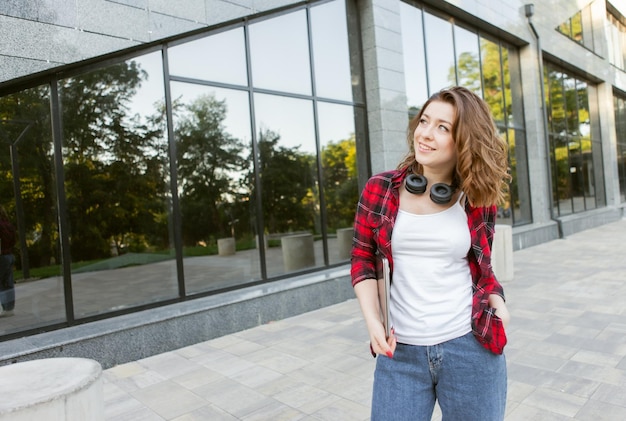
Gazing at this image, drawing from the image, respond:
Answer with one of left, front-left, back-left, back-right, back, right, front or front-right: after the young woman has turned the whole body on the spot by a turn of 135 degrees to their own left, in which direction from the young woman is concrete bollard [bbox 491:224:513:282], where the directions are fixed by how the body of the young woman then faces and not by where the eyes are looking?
front-left

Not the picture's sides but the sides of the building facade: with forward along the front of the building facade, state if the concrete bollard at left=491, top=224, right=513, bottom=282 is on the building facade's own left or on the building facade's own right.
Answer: on the building facade's own left

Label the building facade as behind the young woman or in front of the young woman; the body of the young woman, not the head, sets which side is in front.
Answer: behind

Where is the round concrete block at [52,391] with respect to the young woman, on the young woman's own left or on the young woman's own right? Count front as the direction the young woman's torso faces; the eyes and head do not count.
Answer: on the young woman's own right

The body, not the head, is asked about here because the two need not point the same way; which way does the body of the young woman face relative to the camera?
toward the camera

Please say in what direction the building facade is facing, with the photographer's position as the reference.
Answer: facing the viewer and to the right of the viewer

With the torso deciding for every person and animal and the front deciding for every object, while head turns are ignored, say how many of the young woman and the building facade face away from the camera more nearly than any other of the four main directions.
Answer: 0
